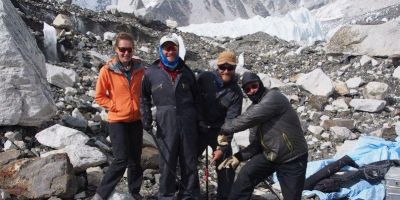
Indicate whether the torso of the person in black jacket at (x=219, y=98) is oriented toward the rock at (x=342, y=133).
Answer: no

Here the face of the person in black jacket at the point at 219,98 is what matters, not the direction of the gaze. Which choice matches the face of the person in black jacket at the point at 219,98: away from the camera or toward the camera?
toward the camera

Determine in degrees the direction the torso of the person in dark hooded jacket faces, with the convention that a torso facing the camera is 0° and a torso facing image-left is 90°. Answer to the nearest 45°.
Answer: approximately 45°

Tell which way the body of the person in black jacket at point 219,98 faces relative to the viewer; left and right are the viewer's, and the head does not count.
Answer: facing the viewer

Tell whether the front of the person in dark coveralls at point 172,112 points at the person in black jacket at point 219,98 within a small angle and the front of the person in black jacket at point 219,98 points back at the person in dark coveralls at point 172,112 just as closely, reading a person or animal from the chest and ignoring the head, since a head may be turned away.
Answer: no

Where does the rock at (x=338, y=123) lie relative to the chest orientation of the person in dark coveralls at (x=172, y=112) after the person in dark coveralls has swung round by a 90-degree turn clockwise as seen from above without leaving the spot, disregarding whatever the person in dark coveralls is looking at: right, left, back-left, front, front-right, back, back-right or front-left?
back-right

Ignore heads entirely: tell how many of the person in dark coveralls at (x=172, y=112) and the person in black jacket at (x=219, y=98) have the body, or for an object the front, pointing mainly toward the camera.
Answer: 2

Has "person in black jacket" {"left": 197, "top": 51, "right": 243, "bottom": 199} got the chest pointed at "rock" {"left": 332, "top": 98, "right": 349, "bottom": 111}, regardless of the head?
no

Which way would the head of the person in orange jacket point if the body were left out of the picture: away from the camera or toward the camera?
toward the camera

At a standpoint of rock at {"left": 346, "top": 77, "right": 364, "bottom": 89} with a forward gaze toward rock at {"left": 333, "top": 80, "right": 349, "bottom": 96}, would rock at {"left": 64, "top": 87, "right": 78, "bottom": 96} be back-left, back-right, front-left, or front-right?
front-right

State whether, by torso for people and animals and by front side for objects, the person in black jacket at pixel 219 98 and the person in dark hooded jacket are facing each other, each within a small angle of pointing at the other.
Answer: no

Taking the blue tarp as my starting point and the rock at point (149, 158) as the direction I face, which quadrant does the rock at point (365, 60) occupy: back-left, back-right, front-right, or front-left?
back-right

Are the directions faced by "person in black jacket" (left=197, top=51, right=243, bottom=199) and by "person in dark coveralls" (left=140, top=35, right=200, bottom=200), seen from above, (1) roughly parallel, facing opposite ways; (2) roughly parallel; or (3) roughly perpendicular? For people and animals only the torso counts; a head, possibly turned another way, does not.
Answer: roughly parallel
